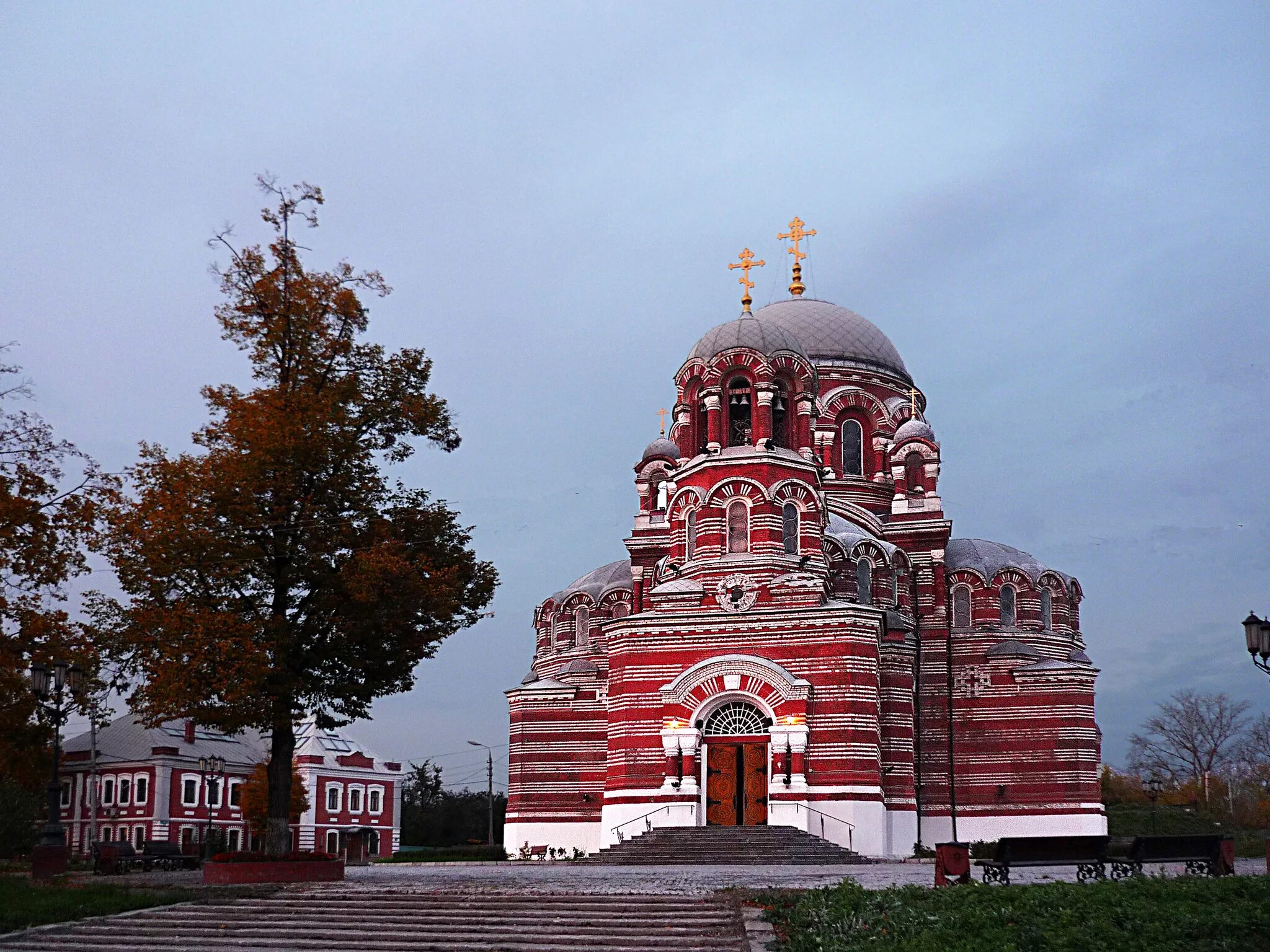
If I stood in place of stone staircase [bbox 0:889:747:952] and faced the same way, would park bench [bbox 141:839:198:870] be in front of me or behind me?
behind

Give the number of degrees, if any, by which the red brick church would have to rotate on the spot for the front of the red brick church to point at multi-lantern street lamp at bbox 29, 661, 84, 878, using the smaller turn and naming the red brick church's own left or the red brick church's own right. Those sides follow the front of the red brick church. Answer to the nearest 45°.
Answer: approximately 45° to the red brick church's own right

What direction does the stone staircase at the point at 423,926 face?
toward the camera

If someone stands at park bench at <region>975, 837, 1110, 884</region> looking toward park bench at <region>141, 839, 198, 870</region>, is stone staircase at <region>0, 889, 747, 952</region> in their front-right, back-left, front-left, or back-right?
front-left

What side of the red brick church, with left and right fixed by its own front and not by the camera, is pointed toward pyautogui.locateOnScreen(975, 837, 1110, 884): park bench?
front

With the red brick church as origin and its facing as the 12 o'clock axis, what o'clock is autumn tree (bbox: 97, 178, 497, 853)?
The autumn tree is roughly at 1 o'clock from the red brick church.

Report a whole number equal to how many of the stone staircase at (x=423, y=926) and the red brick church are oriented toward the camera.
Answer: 2

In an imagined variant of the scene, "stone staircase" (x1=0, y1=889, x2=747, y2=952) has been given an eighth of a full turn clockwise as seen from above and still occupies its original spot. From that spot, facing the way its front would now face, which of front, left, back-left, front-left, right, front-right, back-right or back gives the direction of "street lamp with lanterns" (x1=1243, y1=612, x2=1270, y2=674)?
back-left

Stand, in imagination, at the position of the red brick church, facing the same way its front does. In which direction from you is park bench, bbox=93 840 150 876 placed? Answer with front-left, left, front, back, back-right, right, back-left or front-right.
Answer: front-right

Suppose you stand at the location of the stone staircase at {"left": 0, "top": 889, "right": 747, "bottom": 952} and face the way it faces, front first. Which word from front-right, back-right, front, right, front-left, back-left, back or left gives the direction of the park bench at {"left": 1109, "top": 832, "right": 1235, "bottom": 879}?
left

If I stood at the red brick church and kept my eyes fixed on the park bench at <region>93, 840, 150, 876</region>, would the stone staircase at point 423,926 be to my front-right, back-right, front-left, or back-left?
front-left

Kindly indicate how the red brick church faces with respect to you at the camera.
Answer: facing the viewer

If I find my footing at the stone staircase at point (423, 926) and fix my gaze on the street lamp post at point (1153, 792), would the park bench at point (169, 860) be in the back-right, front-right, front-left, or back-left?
front-left

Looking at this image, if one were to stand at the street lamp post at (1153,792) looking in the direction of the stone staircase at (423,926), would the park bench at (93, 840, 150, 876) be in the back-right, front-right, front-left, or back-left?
front-right
